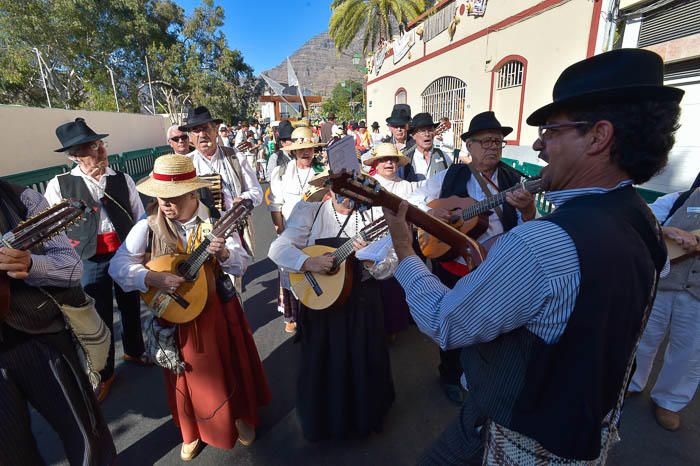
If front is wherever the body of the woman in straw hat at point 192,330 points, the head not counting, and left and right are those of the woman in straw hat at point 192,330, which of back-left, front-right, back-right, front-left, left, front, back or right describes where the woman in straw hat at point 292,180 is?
back-left

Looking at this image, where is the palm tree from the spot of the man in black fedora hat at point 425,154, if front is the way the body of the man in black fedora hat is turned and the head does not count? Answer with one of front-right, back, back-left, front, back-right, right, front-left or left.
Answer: back

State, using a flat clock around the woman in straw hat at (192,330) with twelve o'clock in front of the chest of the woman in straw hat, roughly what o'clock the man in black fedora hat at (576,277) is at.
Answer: The man in black fedora hat is roughly at 11 o'clock from the woman in straw hat.

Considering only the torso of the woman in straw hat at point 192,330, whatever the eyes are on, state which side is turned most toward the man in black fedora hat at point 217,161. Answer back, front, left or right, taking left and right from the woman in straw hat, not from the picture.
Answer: back

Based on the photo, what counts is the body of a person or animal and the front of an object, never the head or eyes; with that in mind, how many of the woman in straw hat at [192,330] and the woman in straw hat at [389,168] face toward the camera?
2

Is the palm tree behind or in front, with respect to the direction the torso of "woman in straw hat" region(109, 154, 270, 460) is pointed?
behind
